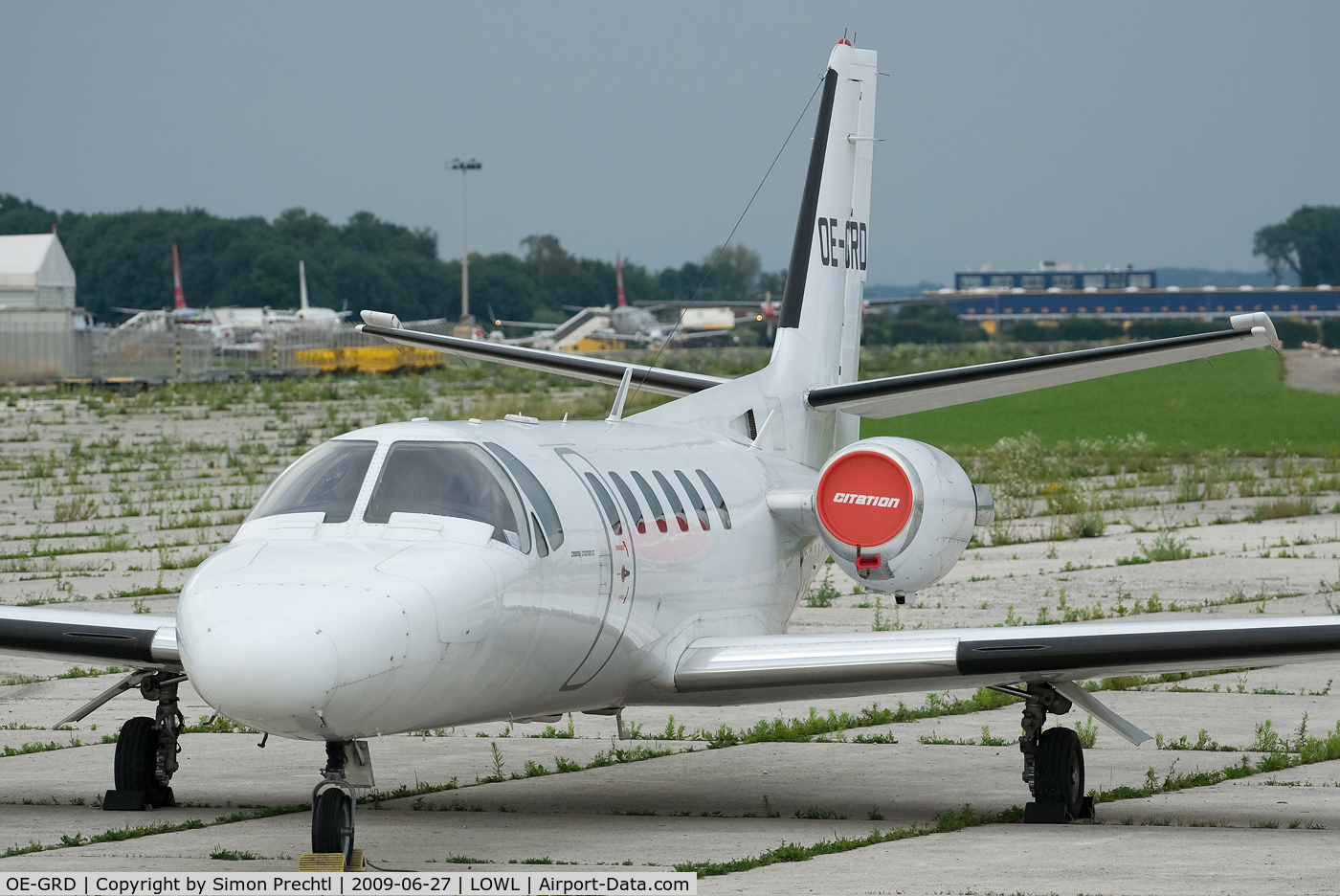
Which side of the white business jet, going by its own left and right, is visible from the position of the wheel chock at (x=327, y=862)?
front

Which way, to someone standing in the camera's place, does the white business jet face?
facing the viewer and to the left of the viewer

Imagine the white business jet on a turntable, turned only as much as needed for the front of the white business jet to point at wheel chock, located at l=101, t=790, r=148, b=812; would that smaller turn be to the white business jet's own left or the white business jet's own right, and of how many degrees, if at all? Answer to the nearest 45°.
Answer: approximately 45° to the white business jet's own right
